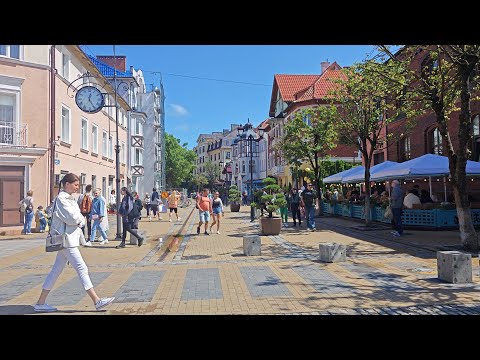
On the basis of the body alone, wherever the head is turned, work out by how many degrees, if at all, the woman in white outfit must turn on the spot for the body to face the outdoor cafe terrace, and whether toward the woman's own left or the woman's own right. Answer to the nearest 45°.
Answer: approximately 45° to the woman's own left

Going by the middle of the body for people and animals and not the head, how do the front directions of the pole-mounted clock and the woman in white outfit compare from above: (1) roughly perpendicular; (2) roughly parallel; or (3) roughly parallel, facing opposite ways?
roughly perpendicular

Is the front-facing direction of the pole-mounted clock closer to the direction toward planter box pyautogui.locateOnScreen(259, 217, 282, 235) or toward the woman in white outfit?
the woman in white outfit

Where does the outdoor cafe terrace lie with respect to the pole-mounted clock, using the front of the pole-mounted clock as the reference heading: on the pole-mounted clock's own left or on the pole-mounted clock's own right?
on the pole-mounted clock's own left

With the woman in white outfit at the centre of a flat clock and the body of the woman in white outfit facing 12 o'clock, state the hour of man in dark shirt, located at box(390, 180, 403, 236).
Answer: The man in dark shirt is roughly at 11 o'clock from the woman in white outfit.

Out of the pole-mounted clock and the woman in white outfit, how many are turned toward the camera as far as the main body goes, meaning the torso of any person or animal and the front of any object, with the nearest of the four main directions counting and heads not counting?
1

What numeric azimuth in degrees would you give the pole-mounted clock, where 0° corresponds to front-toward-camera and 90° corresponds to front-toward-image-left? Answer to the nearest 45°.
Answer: approximately 0°

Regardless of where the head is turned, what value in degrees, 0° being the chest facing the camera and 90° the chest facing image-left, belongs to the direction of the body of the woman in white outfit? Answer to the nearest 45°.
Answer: approximately 270°
